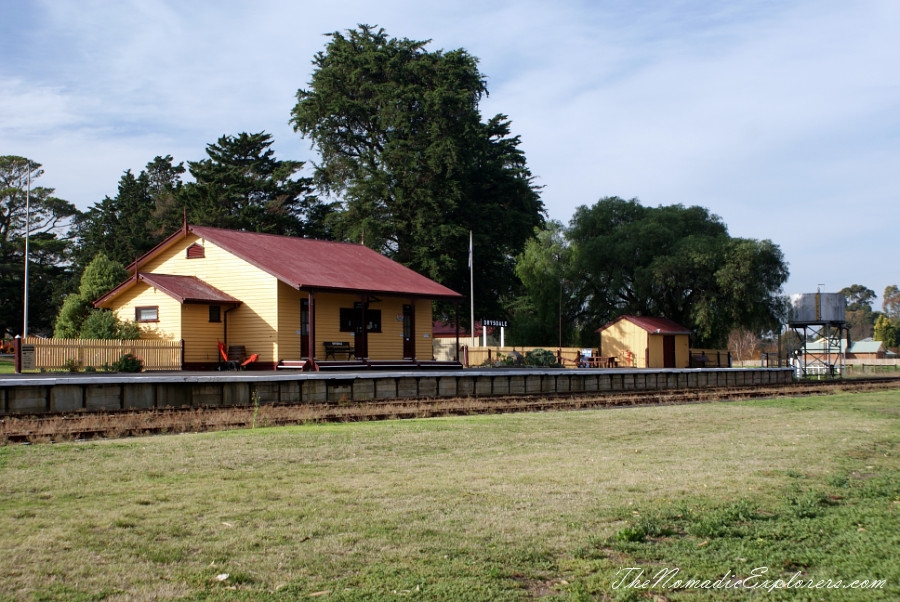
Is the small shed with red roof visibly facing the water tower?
no

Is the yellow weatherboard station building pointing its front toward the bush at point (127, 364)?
no

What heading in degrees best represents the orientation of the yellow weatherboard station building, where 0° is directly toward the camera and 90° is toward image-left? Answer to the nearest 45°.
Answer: approximately 315°

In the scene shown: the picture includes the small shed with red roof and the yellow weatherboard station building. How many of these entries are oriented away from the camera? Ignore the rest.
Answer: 0

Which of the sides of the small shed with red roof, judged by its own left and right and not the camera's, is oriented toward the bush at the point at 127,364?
right

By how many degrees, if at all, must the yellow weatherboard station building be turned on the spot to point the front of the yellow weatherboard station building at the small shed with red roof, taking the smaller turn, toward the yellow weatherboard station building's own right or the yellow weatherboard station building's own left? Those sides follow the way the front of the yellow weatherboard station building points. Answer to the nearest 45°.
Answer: approximately 90° to the yellow weatherboard station building's own left

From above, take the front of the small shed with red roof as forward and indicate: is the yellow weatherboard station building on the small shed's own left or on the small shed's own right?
on the small shed's own right

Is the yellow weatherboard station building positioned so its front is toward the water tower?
no

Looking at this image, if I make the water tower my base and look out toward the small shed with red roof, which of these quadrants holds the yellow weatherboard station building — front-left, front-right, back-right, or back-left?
front-left

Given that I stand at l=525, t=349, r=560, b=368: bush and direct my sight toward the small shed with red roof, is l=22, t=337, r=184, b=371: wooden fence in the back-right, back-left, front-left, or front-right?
back-right

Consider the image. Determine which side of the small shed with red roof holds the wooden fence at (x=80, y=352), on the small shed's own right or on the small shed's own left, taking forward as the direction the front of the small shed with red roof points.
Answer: on the small shed's own right

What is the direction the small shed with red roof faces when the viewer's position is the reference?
facing the viewer and to the right of the viewer

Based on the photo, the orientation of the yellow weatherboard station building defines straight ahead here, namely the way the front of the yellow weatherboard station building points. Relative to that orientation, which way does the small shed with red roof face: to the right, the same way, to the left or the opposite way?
the same way
